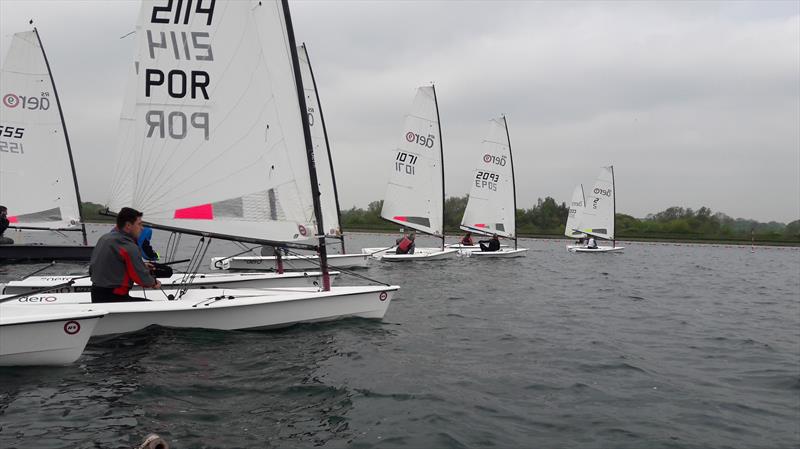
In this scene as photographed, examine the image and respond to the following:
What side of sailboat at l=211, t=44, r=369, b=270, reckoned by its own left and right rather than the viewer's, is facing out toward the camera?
right

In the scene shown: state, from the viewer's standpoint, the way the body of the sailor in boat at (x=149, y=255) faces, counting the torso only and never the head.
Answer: to the viewer's right

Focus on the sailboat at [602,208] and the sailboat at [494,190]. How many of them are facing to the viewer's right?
2

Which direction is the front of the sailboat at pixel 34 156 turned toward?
to the viewer's right

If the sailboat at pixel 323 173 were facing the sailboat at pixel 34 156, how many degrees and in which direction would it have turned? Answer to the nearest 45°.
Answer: approximately 180°

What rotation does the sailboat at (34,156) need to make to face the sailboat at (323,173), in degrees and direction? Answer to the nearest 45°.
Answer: approximately 45° to its right

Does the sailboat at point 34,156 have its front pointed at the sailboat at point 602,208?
yes

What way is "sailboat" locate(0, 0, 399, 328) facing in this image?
to the viewer's right

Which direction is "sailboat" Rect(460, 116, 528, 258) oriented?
to the viewer's right

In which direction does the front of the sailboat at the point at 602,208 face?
to the viewer's right
